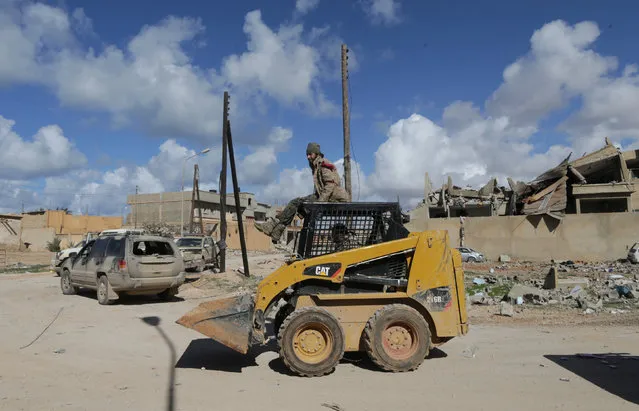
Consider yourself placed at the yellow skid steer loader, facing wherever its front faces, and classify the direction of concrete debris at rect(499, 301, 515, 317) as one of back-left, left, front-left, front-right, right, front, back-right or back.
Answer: back-right

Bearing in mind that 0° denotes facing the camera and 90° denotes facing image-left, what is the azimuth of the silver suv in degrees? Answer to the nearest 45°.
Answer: approximately 135°

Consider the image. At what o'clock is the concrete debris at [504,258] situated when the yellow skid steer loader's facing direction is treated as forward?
The concrete debris is roughly at 4 o'clock from the yellow skid steer loader.

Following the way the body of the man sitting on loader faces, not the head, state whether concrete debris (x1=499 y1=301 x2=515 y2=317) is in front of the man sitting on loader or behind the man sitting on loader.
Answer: behind

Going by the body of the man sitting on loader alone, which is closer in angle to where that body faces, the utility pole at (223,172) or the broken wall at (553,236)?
the utility pole

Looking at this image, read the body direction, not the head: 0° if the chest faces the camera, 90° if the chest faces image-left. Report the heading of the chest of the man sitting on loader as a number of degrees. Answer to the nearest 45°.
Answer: approximately 90°

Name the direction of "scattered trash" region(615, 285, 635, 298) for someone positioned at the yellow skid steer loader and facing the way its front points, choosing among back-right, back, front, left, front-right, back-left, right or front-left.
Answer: back-right

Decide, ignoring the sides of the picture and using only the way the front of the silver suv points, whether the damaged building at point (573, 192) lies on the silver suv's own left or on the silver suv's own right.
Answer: on the silver suv's own right

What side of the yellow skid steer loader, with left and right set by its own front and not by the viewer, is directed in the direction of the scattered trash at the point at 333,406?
left

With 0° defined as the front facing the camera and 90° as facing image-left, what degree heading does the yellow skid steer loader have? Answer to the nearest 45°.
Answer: approximately 90°

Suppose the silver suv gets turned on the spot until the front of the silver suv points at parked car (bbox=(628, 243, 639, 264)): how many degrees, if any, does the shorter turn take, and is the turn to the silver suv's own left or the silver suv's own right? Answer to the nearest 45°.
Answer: approximately 135° to the silver suv's own right

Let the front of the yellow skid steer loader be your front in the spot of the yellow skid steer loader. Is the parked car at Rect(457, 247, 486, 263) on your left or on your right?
on your right
